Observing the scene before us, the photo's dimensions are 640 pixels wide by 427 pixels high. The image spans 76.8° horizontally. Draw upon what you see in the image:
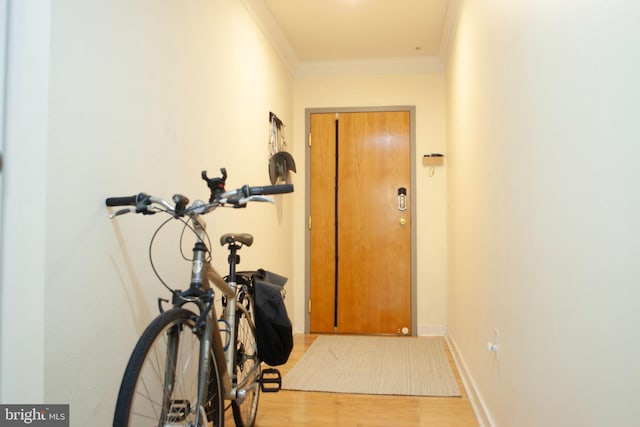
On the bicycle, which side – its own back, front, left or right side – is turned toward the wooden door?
back

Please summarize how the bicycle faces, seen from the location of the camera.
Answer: facing the viewer and to the left of the viewer
